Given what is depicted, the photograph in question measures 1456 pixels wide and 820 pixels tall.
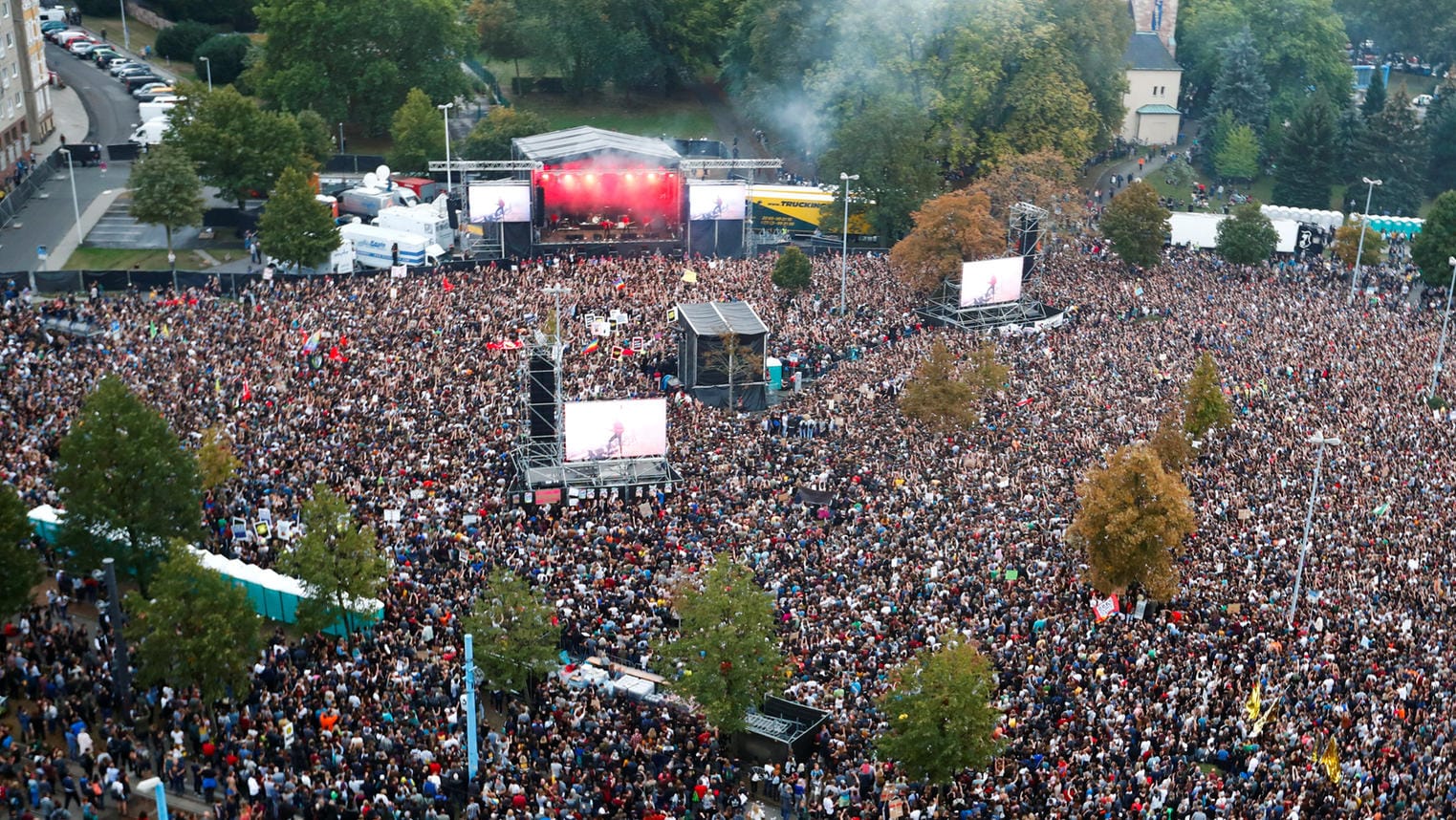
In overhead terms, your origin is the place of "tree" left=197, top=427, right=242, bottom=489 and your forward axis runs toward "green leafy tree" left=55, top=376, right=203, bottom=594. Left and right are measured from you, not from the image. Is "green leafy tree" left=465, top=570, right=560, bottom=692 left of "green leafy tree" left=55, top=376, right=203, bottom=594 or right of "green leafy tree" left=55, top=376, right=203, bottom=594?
left

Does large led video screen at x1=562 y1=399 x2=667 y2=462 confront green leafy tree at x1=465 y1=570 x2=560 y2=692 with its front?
yes

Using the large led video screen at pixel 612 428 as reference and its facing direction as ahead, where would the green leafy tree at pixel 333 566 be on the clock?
The green leafy tree is roughly at 1 o'clock from the large led video screen.

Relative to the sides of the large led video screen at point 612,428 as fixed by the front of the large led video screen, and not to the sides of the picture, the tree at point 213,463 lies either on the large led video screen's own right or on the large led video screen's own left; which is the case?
on the large led video screen's own right

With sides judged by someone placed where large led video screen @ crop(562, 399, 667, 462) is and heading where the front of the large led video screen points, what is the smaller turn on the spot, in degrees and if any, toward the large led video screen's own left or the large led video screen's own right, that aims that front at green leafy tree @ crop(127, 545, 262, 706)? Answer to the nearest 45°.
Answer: approximately 45° to the large led video screen's own right

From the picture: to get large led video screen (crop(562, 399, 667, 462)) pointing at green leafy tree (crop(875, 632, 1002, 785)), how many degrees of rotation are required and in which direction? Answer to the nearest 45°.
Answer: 0° — it already faces it

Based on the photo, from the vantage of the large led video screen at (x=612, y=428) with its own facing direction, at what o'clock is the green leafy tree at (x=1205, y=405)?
The green leafy tree is roughly at 9 o'clock from the large led video screen.

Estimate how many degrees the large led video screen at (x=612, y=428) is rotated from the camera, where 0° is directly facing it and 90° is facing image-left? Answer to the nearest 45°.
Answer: approximately 0°

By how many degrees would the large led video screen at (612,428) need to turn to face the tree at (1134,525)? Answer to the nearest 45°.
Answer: approximately 45° to its left
